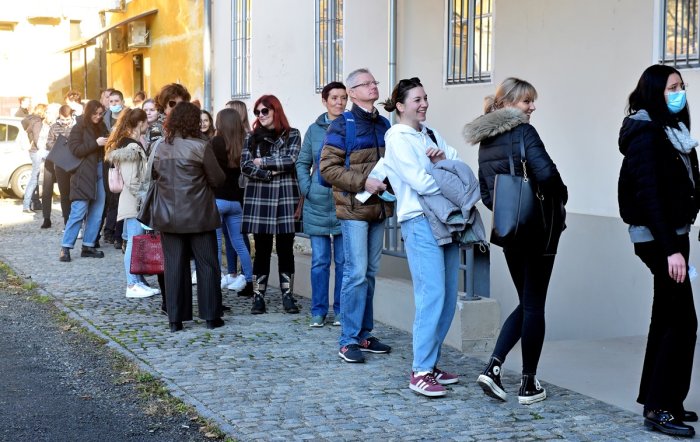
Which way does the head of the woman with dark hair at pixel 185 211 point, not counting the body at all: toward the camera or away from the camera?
away from the camera

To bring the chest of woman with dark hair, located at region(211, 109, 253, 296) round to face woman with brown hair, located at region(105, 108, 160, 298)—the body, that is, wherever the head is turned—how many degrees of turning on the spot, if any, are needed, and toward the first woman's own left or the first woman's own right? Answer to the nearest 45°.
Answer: approximately 45° to the first woman's own left

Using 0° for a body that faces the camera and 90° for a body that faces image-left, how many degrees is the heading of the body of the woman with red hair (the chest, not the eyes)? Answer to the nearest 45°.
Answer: approximately 0°

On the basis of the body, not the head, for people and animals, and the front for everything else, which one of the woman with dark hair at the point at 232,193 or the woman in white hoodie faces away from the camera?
the woman with dark hair

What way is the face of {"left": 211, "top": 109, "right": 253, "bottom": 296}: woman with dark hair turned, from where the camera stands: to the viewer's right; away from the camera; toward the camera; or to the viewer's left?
away from the camera

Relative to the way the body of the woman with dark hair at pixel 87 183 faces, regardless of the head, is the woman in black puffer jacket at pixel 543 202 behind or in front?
in front

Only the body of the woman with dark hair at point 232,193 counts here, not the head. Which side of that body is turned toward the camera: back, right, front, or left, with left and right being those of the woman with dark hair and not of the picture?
back

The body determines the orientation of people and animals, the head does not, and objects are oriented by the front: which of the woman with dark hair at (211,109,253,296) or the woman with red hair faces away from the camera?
the woman with dark hair
